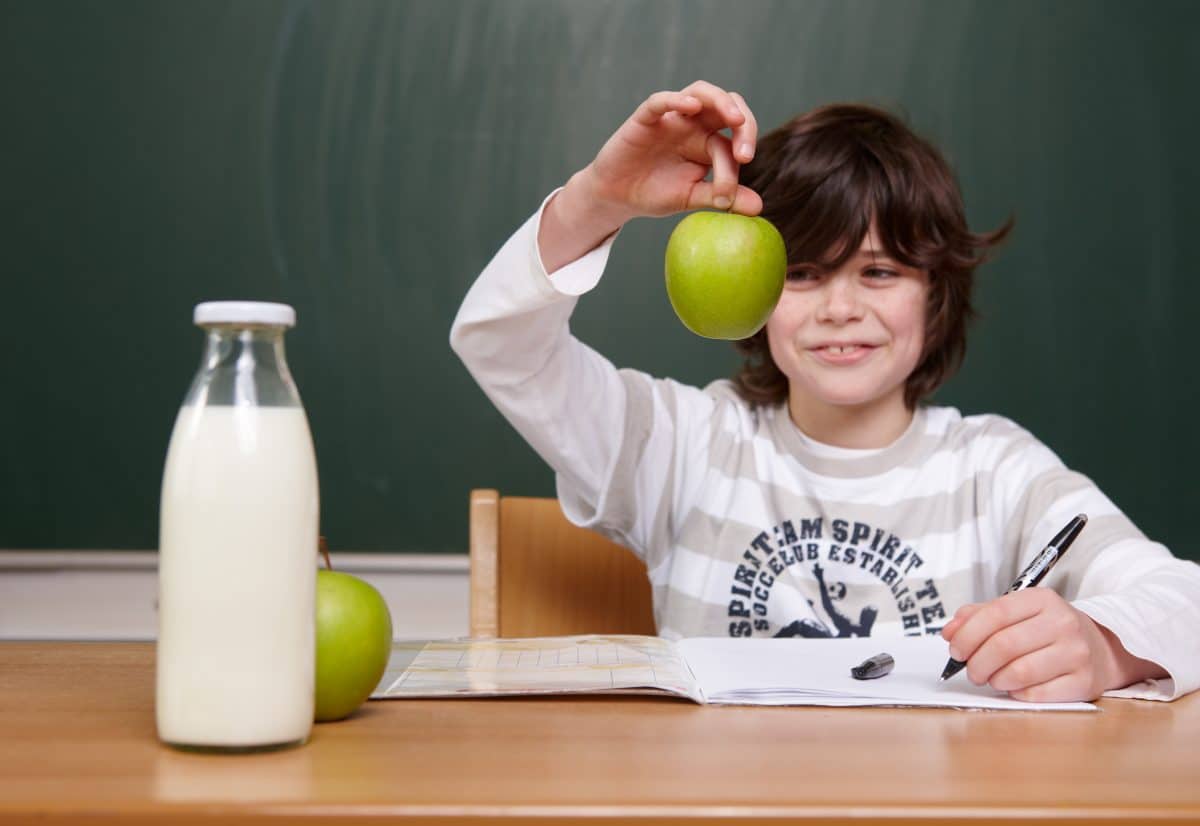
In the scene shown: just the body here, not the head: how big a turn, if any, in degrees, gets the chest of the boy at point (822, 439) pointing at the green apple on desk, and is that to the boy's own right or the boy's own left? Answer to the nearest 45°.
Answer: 0° — they already face it

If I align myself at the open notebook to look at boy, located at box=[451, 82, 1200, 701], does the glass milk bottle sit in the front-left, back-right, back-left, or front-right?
back-left

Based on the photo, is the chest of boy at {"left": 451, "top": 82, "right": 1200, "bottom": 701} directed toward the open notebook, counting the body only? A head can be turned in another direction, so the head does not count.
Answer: yes

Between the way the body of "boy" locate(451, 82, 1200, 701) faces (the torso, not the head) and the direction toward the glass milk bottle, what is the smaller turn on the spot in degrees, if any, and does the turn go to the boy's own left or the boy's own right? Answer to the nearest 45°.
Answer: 0° — they already face it

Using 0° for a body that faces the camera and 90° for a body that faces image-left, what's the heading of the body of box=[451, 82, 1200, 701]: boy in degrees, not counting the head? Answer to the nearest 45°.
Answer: approximately 0°

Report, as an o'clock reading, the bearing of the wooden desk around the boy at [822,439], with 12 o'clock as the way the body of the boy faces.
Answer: The wooden desk is roughly at 12 o'clock from the boy.

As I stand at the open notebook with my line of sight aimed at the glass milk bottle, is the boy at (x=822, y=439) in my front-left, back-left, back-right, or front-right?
back-right
